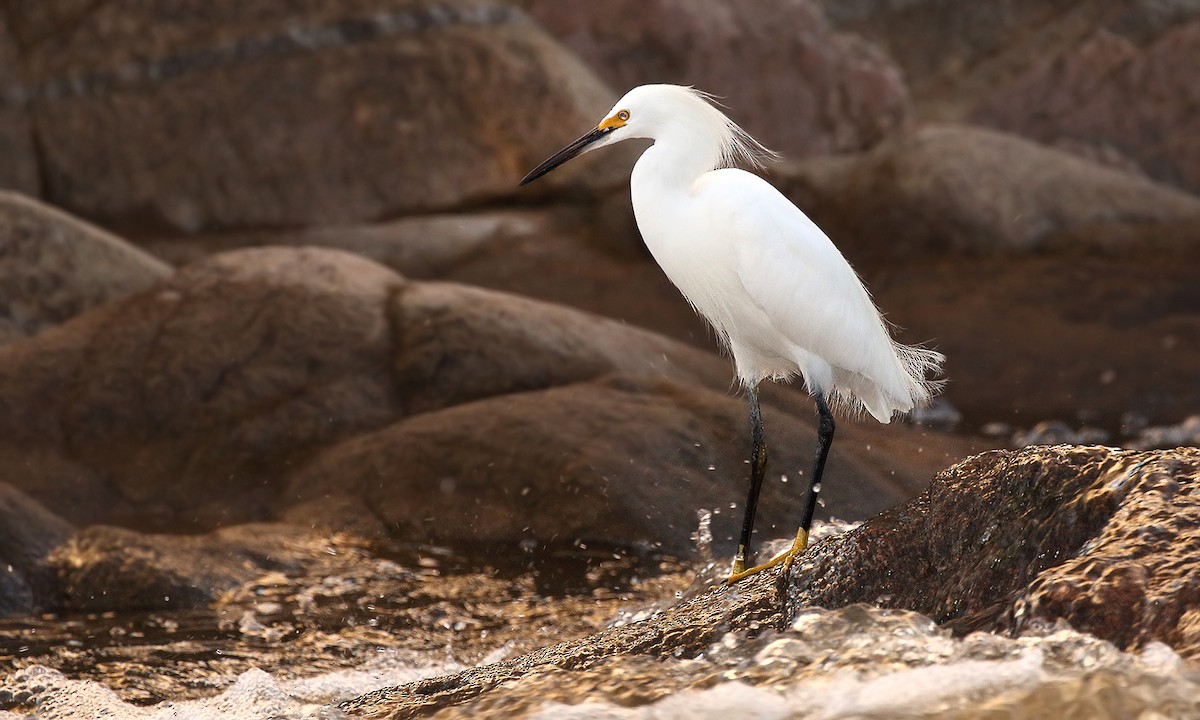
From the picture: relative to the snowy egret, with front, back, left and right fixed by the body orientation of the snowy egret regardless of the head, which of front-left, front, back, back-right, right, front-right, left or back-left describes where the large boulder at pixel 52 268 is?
front-right

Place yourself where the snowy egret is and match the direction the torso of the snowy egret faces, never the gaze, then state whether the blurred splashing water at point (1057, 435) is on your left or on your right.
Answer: on your right

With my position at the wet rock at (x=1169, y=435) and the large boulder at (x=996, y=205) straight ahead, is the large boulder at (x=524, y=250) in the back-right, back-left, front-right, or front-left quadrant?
front-left

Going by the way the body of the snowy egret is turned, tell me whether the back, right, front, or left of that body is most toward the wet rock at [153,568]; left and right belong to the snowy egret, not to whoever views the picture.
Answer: front

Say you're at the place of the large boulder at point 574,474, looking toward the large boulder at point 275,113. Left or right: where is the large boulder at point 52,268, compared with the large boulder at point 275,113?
left

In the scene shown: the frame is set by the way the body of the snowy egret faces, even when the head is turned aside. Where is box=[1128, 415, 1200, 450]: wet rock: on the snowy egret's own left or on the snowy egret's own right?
on the snowy egret's own right

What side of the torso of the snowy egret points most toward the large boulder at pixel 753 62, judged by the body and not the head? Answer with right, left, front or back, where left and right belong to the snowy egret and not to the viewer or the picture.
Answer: right

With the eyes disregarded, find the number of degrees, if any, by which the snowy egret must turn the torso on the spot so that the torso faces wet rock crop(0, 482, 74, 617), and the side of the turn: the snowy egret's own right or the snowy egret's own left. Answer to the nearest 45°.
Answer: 0° — it already faces it

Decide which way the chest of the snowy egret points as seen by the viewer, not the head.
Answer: to the viewer's left

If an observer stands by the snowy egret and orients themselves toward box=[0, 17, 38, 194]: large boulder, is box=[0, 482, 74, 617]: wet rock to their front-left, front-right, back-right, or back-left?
front-left

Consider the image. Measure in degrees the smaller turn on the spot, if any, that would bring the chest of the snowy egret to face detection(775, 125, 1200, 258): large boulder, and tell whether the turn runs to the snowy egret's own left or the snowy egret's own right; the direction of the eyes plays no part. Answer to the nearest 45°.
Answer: approximately 90° to the snowy egret's own right

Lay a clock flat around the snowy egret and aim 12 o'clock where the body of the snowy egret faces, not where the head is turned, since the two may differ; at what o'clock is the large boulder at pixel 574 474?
The large boulder is roughly at 2 o'clock from the snowy egret.

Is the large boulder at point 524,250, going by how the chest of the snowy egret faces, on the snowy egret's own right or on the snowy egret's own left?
on the snowy egret's own right
